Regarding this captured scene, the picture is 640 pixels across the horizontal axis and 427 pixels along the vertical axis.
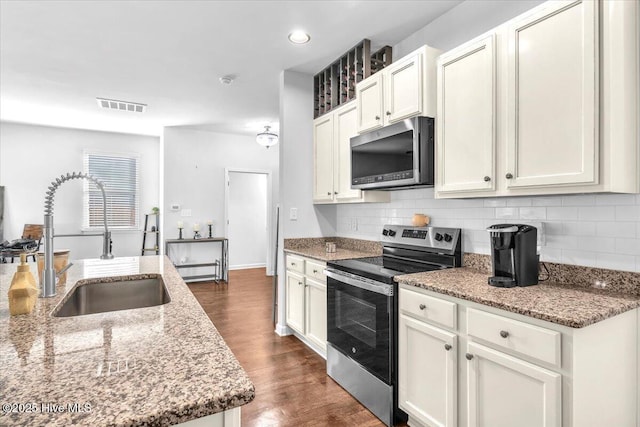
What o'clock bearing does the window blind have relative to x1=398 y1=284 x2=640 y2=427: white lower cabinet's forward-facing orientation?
The window blind is roughly at 2 o'clock from the white lower cabinet.

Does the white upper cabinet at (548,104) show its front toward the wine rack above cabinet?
no

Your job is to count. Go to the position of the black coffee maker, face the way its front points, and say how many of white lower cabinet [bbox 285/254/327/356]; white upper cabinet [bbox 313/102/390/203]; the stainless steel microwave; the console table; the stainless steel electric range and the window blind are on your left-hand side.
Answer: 0

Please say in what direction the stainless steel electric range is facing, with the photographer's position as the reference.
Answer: facing the viewer and to the left of the viewer

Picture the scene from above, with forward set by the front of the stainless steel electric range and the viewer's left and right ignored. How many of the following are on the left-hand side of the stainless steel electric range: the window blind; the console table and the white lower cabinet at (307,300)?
0

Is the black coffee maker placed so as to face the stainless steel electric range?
no

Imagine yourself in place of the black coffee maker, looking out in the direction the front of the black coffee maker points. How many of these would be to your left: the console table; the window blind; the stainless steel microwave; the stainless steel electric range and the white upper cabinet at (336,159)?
0

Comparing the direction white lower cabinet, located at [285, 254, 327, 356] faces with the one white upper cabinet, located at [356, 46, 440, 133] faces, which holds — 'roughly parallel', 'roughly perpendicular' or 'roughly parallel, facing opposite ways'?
roughly parallel

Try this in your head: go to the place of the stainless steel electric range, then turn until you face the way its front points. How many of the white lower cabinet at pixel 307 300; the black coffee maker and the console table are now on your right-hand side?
2

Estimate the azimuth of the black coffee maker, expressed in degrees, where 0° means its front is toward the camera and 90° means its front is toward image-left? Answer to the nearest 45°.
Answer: approximately 45°

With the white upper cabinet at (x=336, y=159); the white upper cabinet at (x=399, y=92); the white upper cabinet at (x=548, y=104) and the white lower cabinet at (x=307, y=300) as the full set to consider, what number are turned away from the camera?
0

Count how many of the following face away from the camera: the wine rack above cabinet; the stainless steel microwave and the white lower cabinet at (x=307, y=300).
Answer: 0

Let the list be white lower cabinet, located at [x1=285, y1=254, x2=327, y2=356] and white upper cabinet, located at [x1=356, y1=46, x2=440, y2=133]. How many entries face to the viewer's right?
0

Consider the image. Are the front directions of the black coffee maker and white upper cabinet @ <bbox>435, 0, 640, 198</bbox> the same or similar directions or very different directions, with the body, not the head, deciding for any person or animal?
same or similar directions
